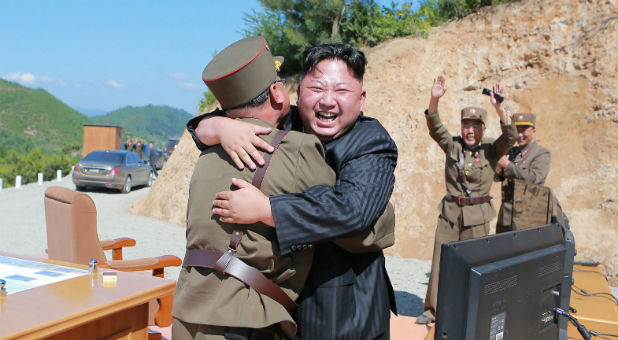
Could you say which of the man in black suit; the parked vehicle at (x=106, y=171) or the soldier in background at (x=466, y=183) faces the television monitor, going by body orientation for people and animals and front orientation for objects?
the soldier in background

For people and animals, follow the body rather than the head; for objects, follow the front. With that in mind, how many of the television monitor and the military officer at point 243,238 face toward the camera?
0

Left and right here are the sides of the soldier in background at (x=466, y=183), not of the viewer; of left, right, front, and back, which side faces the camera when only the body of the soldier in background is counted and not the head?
front

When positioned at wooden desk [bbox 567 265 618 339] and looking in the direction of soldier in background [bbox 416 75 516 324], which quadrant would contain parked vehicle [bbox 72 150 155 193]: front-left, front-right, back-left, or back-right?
front-left

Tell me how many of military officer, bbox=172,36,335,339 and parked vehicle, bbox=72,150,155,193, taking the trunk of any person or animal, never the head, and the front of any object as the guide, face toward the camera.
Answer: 0

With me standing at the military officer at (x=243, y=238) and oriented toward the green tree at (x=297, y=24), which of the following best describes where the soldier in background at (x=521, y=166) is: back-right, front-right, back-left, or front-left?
front-right

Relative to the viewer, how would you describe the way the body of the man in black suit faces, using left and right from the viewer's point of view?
facing the viewer and to the left of the viewer

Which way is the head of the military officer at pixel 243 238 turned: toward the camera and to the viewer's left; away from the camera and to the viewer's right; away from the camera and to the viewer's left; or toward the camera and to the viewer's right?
away from the camera and to the viewer's right

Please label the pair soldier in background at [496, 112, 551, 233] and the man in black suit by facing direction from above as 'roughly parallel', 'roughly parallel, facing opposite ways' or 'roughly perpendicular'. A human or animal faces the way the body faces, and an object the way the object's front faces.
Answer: roughly parallel

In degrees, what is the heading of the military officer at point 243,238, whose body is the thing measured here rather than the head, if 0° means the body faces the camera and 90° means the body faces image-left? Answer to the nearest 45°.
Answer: approximately 225°

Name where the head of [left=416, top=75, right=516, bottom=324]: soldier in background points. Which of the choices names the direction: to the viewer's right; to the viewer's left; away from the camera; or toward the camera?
toward the camera

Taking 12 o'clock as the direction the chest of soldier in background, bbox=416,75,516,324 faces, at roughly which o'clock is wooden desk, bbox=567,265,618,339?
The wooden desk is roughly at 11 o'clock from the soldier in background.

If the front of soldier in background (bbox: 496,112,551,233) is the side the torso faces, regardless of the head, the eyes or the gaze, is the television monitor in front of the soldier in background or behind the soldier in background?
in front

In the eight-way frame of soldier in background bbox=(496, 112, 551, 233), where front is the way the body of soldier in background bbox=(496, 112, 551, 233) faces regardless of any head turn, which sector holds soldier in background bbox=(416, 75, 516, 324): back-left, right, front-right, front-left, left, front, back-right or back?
front

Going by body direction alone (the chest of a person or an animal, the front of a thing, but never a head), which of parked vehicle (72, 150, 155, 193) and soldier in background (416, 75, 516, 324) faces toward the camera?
the soldier in background

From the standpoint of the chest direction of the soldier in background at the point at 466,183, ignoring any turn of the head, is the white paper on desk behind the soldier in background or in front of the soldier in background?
in front

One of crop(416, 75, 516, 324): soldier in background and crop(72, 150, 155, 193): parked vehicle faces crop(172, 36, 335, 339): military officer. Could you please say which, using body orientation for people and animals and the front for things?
the soldier in background
